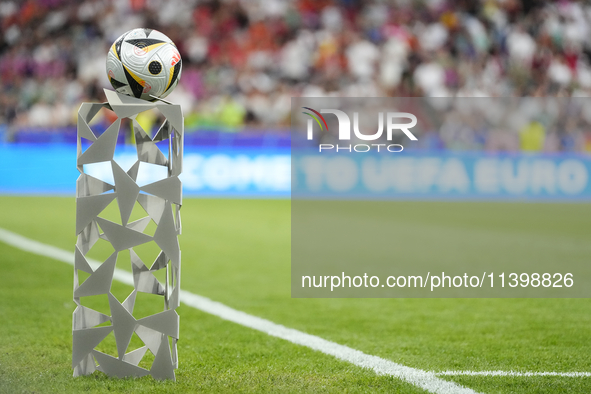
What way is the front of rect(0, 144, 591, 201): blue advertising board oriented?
toward the camera

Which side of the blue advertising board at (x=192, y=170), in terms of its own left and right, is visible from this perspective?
front

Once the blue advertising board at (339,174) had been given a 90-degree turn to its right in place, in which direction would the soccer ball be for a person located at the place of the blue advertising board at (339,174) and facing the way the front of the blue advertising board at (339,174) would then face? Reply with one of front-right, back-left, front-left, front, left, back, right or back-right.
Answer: left
